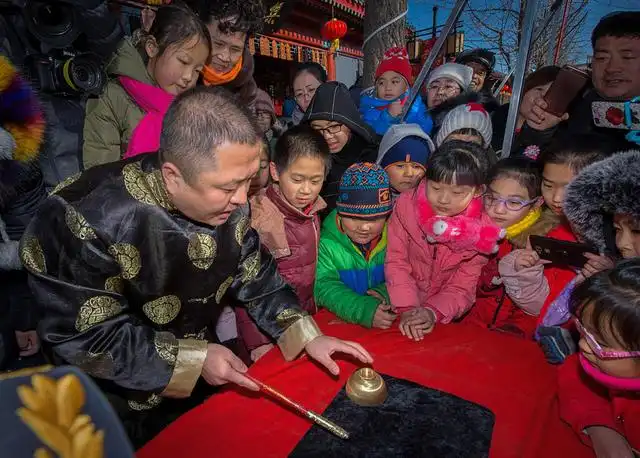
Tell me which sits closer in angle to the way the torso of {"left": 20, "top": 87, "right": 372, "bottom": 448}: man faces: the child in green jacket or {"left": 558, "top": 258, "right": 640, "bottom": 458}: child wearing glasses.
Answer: the child wearing glasses

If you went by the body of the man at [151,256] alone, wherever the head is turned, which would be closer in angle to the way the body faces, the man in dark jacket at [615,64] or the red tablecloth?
the red tablecloth

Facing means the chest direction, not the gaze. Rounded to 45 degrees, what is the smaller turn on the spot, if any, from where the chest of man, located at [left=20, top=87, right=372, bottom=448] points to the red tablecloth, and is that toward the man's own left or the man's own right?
0° — they already face it

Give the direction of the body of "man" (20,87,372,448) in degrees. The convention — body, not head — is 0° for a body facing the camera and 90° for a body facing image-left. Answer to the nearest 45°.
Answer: approximately 315°

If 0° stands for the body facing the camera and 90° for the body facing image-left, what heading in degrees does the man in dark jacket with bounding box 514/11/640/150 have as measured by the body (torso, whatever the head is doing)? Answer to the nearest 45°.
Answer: approximately 45°

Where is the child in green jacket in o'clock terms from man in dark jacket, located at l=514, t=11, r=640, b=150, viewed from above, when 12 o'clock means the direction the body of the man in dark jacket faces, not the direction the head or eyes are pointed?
The child in green jacket is roughly at 12 o'clock from the man in dark jacket.

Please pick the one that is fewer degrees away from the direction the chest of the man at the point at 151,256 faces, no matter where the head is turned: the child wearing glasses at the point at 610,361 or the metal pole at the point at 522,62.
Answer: the child wearing glasses

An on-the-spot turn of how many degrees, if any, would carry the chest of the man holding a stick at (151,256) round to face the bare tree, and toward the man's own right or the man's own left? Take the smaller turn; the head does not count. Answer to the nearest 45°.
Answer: approximately 90° to the man's own left

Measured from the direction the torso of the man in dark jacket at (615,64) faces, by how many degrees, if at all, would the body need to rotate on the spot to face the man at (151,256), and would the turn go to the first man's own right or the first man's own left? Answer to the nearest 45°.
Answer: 0° — they already face them

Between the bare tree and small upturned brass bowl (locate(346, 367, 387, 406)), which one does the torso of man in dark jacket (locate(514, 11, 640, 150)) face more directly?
the small upturned brass bowl

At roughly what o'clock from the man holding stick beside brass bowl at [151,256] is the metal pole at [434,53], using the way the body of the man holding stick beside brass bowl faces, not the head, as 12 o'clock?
The metal pole is roughly at 9 o'clock from the man holding stick beside brass bowl.

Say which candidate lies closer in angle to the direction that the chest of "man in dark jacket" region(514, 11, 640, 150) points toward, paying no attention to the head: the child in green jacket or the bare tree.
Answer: the child in green jacket

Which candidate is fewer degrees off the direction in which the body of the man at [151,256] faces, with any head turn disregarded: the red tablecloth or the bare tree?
the red tablecloth

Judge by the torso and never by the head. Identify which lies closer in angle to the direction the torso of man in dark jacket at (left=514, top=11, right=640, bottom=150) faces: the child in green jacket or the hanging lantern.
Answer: the child in green jacket
